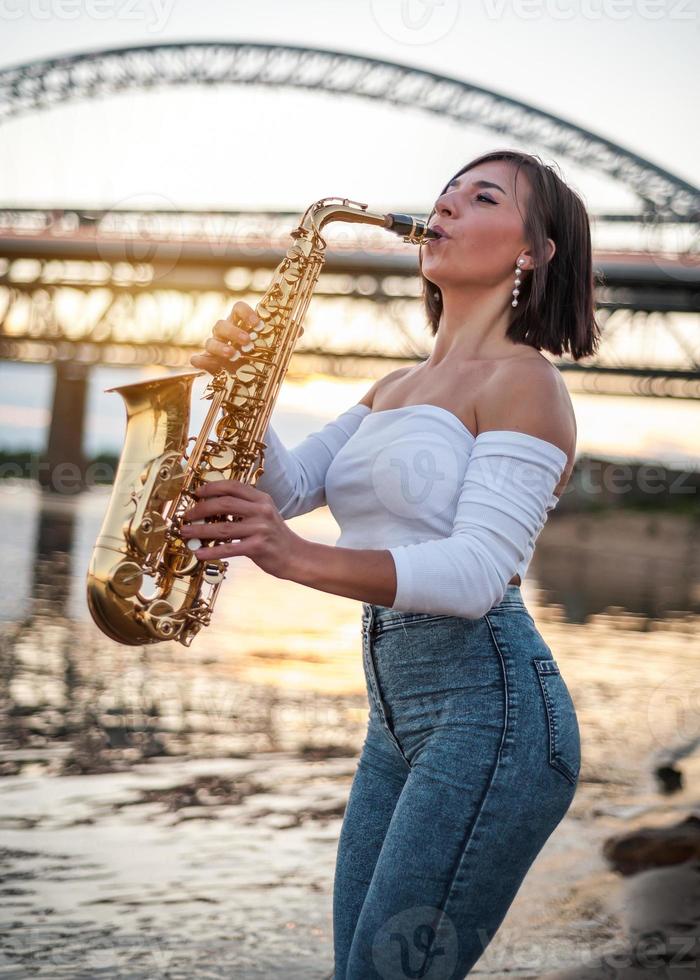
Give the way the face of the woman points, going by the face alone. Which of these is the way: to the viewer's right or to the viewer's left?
to the viewer's left

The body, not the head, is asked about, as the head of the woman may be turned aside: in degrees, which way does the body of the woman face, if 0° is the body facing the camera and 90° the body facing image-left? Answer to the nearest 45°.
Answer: approximately 45°
